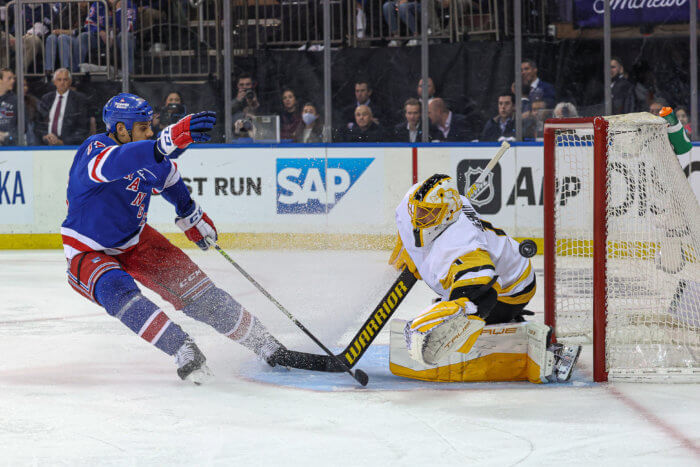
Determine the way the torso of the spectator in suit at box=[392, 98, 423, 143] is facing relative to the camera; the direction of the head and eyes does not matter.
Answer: toward the camera

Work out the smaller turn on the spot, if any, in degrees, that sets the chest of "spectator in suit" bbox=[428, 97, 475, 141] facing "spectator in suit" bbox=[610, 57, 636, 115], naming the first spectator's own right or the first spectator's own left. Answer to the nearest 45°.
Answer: approximately 135° to the first spectator's own left

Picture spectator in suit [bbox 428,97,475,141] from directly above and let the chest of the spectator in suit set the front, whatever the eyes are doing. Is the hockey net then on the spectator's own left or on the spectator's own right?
on the spectator's own left

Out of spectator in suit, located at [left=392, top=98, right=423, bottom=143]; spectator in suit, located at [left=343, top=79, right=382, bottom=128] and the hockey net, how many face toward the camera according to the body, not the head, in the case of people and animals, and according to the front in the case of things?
2

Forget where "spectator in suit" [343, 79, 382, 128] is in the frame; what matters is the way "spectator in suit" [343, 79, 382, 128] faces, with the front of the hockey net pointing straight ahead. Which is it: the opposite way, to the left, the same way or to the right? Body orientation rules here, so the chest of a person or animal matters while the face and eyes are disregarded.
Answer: to the left

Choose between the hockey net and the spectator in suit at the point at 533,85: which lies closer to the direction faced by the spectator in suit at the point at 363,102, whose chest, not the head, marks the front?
the hockey net

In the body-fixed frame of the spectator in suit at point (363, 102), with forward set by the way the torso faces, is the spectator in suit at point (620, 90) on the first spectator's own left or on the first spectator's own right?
on the first spectator's own left

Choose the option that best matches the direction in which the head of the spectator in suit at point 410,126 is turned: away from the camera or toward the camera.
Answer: toward the camera

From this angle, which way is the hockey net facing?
to the viewer's left

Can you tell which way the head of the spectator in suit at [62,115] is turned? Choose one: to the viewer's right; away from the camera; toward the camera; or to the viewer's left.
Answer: toward the camera

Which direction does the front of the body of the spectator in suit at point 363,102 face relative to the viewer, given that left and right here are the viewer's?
facing the viewer
